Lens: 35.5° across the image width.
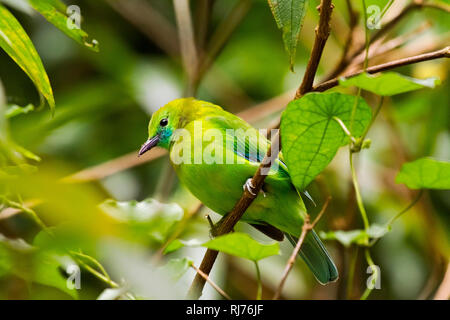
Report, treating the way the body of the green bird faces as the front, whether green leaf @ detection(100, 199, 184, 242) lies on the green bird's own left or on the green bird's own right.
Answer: on the green bird's own left

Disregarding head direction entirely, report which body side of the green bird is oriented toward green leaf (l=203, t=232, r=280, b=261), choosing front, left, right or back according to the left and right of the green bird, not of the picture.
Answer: left

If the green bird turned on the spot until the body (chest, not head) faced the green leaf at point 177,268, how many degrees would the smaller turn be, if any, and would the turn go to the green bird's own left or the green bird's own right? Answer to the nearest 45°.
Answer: approximately 90° to the green bird's own left

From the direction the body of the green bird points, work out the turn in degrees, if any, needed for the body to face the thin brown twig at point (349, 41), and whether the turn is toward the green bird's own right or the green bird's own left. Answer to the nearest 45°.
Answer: approximately 135° to the green bird's own right

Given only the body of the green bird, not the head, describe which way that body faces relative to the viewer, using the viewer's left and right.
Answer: facing to the left of the viewer
